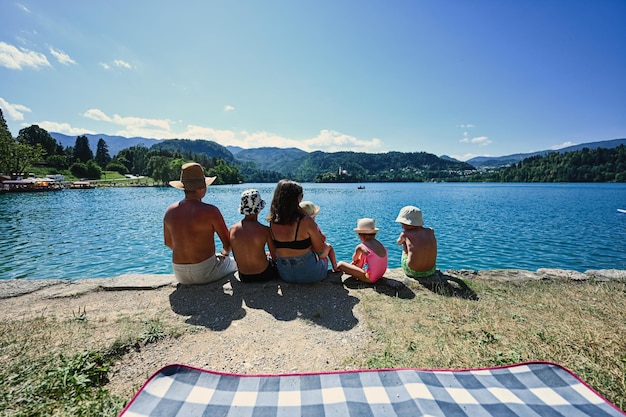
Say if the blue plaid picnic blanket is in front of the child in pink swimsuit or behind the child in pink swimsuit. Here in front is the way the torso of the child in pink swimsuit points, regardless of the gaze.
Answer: behind

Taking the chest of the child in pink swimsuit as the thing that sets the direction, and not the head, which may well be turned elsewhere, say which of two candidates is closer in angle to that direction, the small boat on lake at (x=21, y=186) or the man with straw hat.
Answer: the small boat on lake

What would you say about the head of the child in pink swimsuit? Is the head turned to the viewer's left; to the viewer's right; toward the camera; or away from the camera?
away from the camera

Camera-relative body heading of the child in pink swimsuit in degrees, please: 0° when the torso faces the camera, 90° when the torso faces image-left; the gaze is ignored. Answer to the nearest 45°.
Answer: approximately 135°

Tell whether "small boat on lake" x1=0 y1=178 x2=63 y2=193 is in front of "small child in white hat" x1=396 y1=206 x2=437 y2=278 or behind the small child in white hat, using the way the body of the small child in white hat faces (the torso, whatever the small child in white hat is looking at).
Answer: in front

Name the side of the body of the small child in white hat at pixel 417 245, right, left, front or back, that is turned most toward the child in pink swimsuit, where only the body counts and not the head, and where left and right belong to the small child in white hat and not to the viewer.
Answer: left

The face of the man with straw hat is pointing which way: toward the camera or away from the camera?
away from the camera

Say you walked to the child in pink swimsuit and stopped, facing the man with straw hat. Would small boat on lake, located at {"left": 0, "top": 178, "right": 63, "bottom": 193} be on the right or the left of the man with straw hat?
right

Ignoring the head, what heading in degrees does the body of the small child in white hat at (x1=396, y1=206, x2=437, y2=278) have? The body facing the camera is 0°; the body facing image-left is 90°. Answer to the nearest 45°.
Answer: approximately 135°

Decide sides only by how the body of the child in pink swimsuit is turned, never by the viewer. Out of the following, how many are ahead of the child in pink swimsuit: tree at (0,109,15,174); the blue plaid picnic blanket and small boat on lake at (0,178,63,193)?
2
